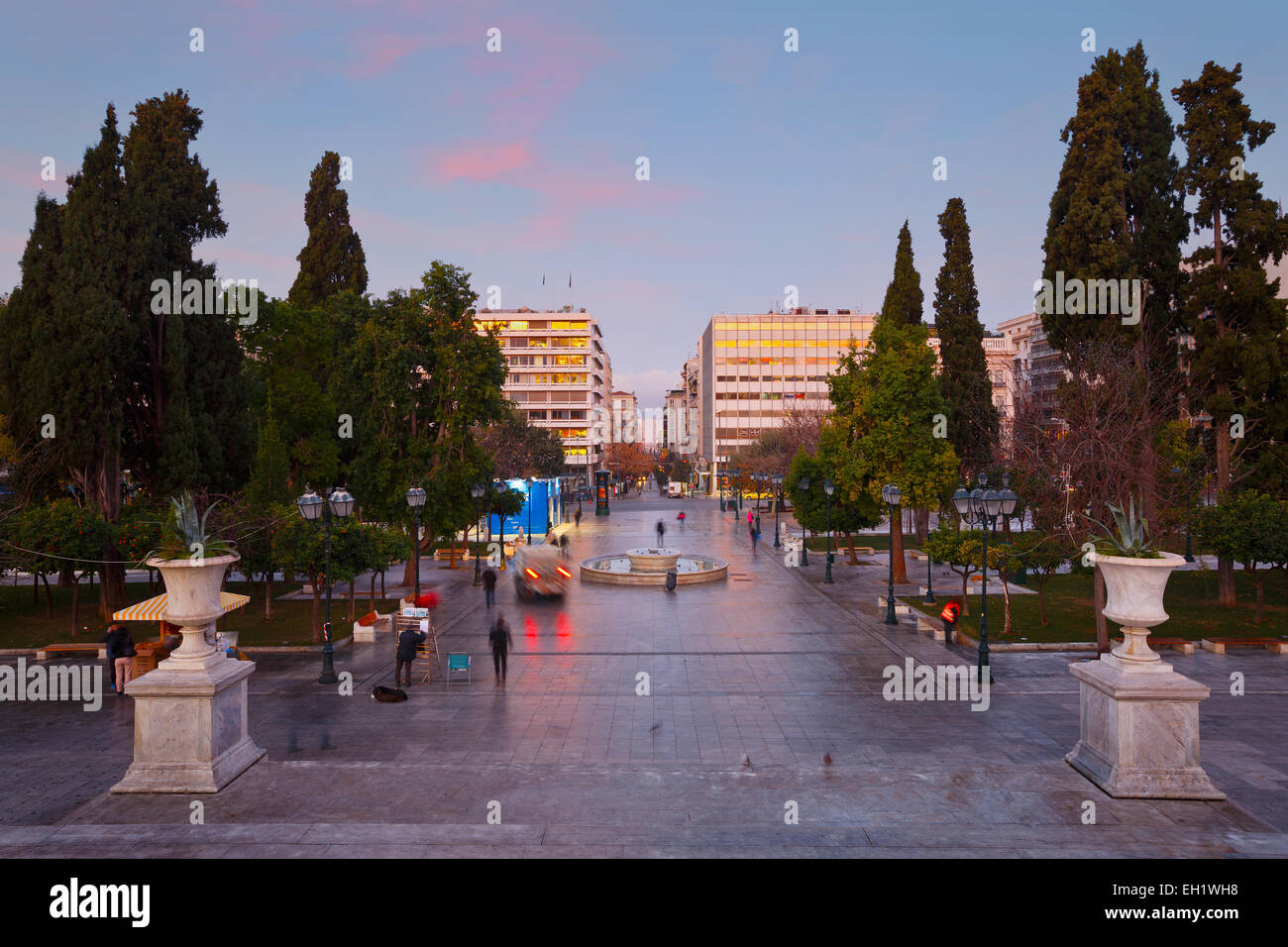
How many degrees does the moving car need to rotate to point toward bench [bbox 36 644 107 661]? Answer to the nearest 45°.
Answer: approximately 135° to its left

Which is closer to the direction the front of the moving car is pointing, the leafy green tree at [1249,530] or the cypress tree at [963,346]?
the cypress tree

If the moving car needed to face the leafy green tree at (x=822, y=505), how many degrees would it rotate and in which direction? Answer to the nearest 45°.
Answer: approximately 45° to its right

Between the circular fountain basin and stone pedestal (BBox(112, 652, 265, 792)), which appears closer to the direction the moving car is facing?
the circular fountain basin

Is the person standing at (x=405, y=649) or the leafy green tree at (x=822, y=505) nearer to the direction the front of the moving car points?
the leafy green tree

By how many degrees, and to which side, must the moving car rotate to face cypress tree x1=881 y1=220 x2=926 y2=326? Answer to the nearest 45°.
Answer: approximately 45° to its right

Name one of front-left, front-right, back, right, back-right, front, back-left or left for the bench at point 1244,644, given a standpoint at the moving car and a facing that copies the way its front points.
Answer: back-right

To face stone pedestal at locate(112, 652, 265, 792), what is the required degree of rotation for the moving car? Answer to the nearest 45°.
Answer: approximately 180°

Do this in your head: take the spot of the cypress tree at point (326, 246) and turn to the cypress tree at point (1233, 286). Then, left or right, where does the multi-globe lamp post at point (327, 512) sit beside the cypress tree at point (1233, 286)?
right

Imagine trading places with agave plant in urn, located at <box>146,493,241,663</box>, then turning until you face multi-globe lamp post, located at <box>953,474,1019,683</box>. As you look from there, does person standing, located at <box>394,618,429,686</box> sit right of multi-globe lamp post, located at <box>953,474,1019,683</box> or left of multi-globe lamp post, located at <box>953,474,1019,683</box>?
left

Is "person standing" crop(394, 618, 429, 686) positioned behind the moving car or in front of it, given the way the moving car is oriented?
behind

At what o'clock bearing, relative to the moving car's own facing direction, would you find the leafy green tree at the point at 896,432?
The leafy green tree is roughly at 3 o'clock from the moving car.

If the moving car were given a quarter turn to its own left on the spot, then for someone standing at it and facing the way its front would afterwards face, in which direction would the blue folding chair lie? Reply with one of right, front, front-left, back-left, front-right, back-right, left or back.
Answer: left

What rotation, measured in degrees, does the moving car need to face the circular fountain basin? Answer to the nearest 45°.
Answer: approximately 45° to its right

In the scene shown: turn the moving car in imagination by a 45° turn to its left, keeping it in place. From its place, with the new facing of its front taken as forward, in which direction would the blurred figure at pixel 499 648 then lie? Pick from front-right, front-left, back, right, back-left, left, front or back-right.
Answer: back-left

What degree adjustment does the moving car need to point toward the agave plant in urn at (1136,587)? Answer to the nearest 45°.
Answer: approximately 180°

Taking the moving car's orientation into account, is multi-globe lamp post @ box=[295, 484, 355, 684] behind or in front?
behind

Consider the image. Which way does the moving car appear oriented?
away from the camera
